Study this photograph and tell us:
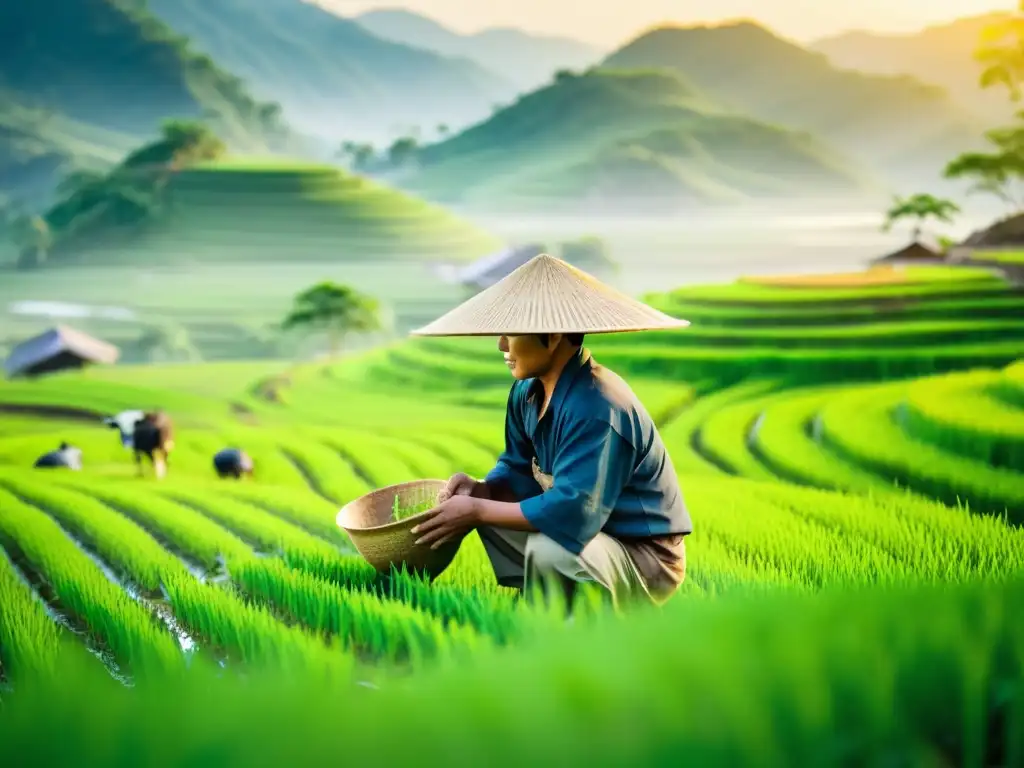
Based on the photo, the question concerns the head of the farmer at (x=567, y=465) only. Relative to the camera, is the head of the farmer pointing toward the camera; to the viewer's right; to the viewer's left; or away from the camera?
to the viewer's left

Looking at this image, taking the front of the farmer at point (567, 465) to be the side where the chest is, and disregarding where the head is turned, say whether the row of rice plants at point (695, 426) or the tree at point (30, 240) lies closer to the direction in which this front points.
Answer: the tree

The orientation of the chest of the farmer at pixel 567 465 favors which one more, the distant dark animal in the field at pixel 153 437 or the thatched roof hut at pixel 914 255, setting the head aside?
the distant dark animal in the field

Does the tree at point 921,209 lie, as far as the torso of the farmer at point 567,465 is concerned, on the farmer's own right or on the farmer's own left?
on the farmer's own right

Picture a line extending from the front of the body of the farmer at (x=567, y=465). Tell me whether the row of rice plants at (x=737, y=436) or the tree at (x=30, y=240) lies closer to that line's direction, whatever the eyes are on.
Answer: the tree

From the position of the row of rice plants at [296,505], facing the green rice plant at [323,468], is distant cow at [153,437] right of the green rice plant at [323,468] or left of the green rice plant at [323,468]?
left

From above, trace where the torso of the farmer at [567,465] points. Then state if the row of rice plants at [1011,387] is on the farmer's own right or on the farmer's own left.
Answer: on the farmer's own right

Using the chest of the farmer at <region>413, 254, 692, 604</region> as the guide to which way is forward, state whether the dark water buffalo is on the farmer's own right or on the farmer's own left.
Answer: on the farmer's own right

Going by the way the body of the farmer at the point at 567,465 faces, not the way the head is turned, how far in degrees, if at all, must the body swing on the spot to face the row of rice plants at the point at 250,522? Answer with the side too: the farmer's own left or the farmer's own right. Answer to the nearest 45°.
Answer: approximately 45° to the farmer's own right

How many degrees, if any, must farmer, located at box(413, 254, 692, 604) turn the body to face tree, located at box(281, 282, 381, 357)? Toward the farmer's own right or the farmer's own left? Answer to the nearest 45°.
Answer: approximately 90° to the farmer's own right

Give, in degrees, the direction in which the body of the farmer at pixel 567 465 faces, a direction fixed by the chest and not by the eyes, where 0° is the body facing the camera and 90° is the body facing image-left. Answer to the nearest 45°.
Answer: approximately 90°

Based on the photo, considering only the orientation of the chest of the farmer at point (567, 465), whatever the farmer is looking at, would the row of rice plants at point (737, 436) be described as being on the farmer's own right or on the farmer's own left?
on the farmer's own right

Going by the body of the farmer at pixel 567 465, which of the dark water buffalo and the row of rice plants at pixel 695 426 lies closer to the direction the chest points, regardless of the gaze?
the dark water buffalo
